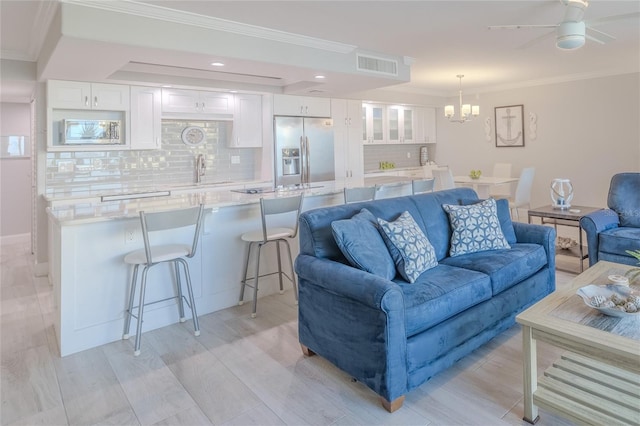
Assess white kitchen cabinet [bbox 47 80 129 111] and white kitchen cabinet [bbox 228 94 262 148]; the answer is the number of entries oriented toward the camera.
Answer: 2

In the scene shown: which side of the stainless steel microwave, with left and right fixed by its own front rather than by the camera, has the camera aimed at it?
front

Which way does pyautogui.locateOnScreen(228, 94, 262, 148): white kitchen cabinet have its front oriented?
toward the camera

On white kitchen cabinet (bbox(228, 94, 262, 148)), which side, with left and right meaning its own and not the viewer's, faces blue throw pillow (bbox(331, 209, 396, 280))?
front

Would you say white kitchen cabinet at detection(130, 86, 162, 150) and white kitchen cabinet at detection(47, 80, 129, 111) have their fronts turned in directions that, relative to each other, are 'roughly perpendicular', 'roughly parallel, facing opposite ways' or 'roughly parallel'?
roughly parallel

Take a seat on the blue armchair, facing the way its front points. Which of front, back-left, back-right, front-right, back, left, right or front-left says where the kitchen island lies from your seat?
front

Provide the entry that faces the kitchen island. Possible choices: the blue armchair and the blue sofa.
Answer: the blue armchair

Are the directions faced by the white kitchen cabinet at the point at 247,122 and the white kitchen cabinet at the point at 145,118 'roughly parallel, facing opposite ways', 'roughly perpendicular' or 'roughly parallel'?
roughly parallel

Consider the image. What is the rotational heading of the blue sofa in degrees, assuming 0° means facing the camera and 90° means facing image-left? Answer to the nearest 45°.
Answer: approximately 315°

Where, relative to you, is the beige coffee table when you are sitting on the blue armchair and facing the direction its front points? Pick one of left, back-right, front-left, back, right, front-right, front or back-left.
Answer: front-left

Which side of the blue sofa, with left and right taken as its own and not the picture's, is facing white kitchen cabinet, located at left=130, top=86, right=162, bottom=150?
back

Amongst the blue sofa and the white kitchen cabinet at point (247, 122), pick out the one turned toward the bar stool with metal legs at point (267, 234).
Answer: the white kitchen cabinet

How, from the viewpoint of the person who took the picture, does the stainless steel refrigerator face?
facing the viewer and to the right of the viewer

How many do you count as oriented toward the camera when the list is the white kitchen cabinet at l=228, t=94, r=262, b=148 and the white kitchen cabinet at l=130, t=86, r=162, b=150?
2

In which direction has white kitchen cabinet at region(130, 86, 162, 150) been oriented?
toward the camera
